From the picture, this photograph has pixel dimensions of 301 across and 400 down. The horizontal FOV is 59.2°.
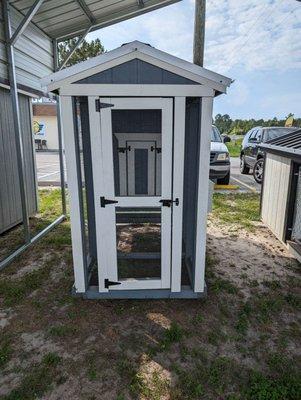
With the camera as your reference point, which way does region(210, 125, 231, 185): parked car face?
facing the viewer

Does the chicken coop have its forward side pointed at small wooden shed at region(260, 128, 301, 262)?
no

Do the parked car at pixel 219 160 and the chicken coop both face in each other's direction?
no

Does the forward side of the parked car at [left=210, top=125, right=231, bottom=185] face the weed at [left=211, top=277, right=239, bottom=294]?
yes

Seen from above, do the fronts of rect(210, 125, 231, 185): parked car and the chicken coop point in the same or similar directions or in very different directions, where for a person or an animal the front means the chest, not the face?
same or similar directions

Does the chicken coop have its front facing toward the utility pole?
no

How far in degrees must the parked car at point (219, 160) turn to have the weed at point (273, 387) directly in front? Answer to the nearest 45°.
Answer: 0° — it already faces it

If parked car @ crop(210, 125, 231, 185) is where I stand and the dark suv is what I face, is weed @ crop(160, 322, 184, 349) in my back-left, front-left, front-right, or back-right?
back-right

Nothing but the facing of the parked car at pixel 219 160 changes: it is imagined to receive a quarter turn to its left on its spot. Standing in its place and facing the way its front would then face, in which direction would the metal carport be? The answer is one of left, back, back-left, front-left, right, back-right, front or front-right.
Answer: back-right

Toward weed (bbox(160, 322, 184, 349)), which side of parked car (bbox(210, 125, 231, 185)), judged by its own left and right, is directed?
front

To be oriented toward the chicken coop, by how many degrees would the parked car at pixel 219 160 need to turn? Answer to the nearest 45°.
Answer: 0° — it already faces it

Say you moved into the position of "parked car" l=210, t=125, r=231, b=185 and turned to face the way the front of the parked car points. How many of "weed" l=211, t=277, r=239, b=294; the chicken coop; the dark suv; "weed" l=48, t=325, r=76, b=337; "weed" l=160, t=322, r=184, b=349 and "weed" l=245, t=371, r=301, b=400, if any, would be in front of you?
5

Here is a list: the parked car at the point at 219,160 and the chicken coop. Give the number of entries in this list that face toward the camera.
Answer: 2

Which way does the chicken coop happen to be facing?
toward the camera
